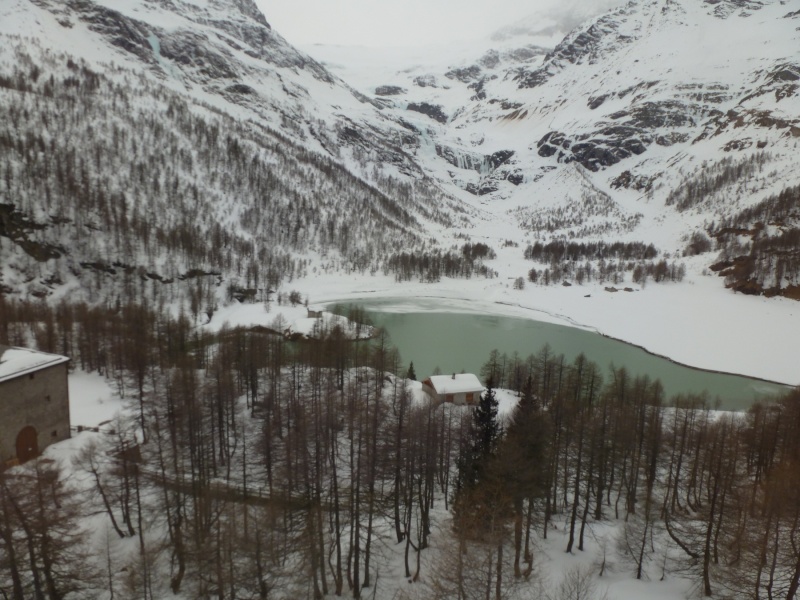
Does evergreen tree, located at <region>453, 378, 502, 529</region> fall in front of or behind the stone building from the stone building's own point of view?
in front

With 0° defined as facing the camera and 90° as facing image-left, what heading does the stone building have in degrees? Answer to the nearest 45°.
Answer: approximately 315°

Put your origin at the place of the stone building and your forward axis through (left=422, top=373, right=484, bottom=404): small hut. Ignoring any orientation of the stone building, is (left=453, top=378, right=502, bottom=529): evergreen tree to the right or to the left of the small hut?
right

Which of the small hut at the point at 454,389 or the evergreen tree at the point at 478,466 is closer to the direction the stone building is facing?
the evergreen tree
